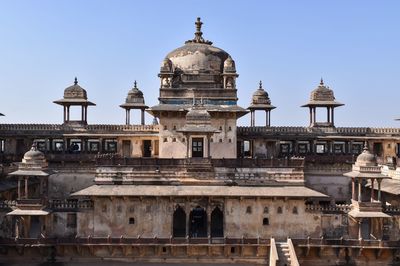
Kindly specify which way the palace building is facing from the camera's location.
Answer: facing the viewer
